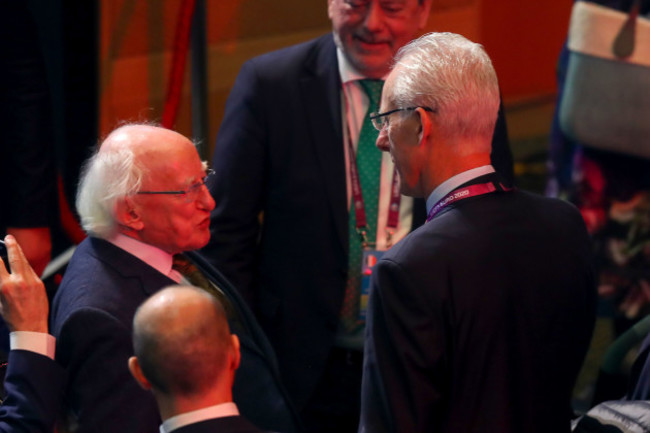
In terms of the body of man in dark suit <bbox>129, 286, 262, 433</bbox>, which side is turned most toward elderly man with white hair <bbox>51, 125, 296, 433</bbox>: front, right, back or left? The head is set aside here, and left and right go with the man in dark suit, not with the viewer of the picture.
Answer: front

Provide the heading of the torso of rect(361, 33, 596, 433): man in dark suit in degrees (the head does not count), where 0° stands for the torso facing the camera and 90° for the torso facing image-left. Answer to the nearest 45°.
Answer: approximately 135°

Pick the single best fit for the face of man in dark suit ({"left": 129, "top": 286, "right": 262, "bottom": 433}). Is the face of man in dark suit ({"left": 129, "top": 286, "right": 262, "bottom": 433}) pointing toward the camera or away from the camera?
away from the camera

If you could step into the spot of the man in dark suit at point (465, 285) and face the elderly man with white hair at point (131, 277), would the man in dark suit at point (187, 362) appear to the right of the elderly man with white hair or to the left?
left

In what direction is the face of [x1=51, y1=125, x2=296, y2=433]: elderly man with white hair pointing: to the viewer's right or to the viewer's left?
to the viewer's right

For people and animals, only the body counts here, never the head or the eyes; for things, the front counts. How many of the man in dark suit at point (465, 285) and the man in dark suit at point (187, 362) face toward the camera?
0

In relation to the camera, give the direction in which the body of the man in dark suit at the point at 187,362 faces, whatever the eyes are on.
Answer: away from the camera

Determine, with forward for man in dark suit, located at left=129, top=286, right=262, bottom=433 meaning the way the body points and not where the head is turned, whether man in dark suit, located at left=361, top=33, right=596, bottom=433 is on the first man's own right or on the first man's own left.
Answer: on the first man's own right

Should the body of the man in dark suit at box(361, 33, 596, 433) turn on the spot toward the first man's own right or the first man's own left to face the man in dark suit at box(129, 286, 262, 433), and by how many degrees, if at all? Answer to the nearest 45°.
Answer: approximately 90° to the first man's own left

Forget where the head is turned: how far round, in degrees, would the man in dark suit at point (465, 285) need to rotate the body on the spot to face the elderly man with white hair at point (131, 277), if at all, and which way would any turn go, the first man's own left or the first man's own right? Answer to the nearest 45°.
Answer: approximately 45° to the first man's own left

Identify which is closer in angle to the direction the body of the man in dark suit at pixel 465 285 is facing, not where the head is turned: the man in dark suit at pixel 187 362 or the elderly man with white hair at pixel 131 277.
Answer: the elderly man with white hair
